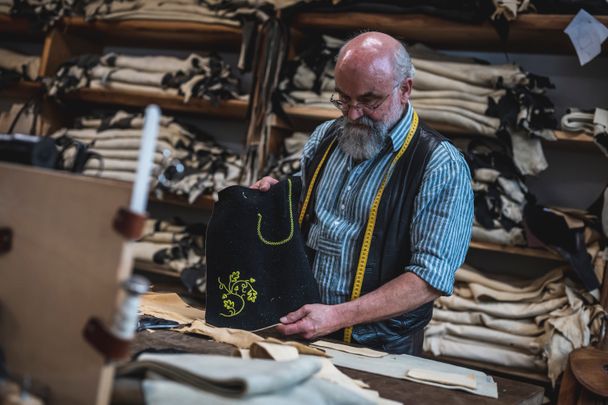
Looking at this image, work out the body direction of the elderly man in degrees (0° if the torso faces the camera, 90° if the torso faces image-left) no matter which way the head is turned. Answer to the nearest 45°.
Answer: approximately 45°

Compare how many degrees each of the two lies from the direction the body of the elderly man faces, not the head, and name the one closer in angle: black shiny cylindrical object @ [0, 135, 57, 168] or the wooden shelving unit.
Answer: the black shiny cylindrical object

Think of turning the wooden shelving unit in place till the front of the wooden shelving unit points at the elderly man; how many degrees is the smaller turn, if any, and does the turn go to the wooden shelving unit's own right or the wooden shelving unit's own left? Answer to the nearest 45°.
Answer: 0° — it already faces them

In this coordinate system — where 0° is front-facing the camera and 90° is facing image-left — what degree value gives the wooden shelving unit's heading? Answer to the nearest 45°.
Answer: approximately 0°

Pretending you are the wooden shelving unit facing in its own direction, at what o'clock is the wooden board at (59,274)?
The wooden board is roughly at 12 o'clock from the wooden shelving unit.

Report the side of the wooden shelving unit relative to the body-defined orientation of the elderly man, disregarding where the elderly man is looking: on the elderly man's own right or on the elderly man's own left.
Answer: on the elderly man's own right
